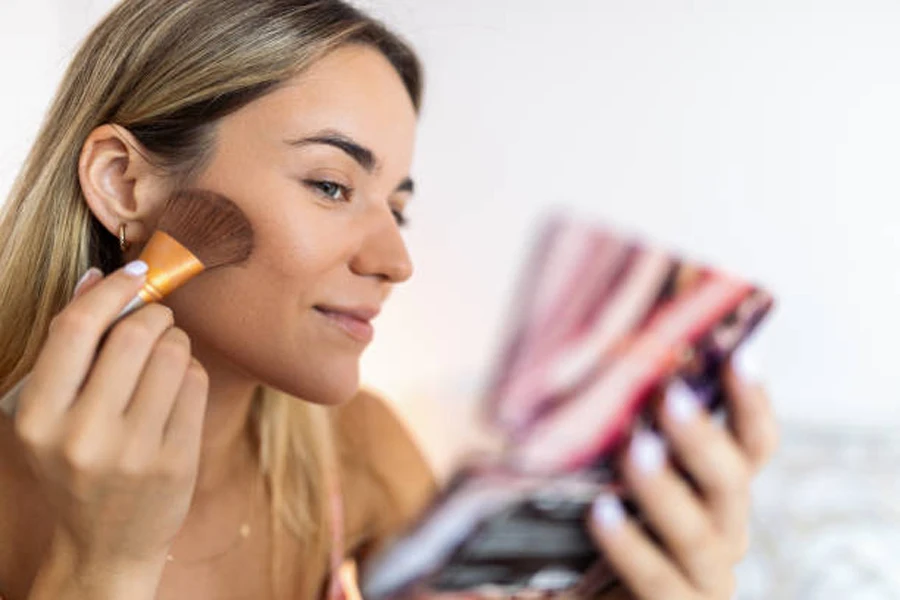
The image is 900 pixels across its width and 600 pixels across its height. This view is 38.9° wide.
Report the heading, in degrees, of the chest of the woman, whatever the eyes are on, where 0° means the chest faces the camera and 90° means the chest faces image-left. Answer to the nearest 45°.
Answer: approximately 315°
